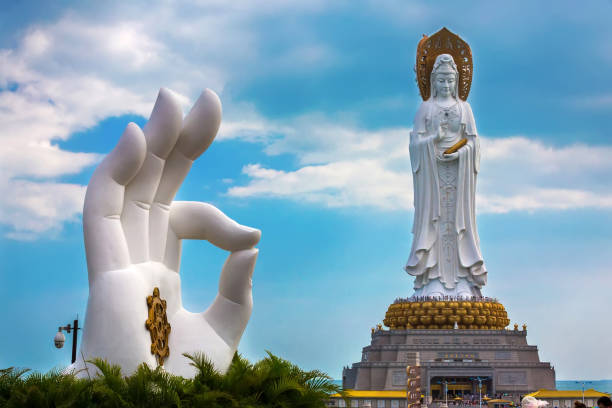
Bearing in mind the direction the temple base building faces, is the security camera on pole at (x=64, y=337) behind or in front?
in front

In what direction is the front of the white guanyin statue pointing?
toward the camera

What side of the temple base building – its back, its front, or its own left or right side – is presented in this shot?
front

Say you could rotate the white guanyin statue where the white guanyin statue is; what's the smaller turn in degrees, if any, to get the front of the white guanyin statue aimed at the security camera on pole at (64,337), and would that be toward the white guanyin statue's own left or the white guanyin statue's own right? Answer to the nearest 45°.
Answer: approximately 45° to the white guanyin statue's own right

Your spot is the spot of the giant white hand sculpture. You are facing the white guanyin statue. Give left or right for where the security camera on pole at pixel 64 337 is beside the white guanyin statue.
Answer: left

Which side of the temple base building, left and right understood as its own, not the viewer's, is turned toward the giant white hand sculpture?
front

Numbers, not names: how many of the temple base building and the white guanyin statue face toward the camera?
2

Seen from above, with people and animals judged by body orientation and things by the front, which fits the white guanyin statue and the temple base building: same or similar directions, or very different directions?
same or similar directions
